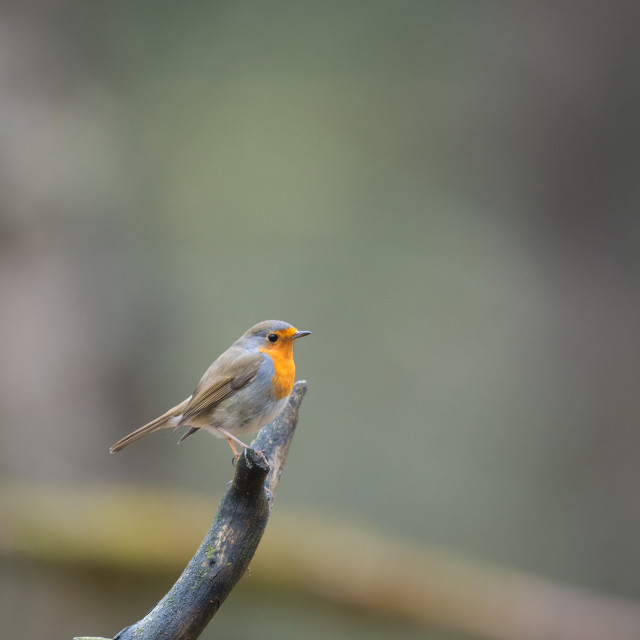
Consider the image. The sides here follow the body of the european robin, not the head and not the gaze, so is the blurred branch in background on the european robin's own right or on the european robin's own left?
on the european robin's own left

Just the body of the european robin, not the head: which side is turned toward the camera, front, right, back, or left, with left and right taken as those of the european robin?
right
